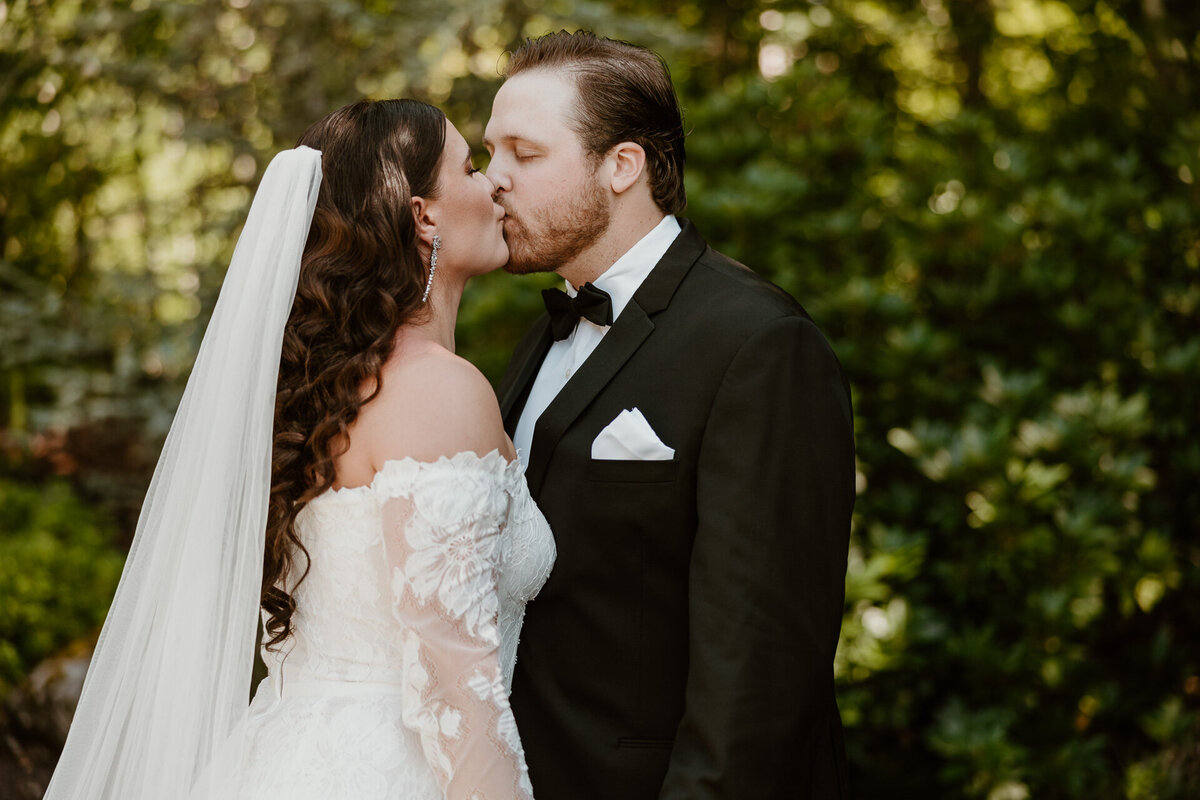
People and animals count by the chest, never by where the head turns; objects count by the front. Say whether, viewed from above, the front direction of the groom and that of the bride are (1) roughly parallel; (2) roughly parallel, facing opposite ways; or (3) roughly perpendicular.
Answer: roughly parallel, facing opposite ways

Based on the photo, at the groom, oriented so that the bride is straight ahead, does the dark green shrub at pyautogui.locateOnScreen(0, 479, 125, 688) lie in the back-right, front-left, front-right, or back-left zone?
front-right

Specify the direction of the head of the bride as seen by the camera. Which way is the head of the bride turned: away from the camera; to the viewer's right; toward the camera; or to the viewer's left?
to the viewer's right

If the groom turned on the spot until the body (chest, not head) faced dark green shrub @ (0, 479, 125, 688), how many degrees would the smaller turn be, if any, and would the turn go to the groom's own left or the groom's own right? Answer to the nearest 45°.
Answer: approximately 90° to the groom's own right

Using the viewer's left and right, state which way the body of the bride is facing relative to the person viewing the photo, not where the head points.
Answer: facing away from the viewer and to the right of the viewer

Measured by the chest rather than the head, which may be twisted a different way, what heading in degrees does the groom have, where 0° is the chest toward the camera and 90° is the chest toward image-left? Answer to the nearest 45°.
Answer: approximately 45°

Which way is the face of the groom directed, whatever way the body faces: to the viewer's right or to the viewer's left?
to the viewer's left
